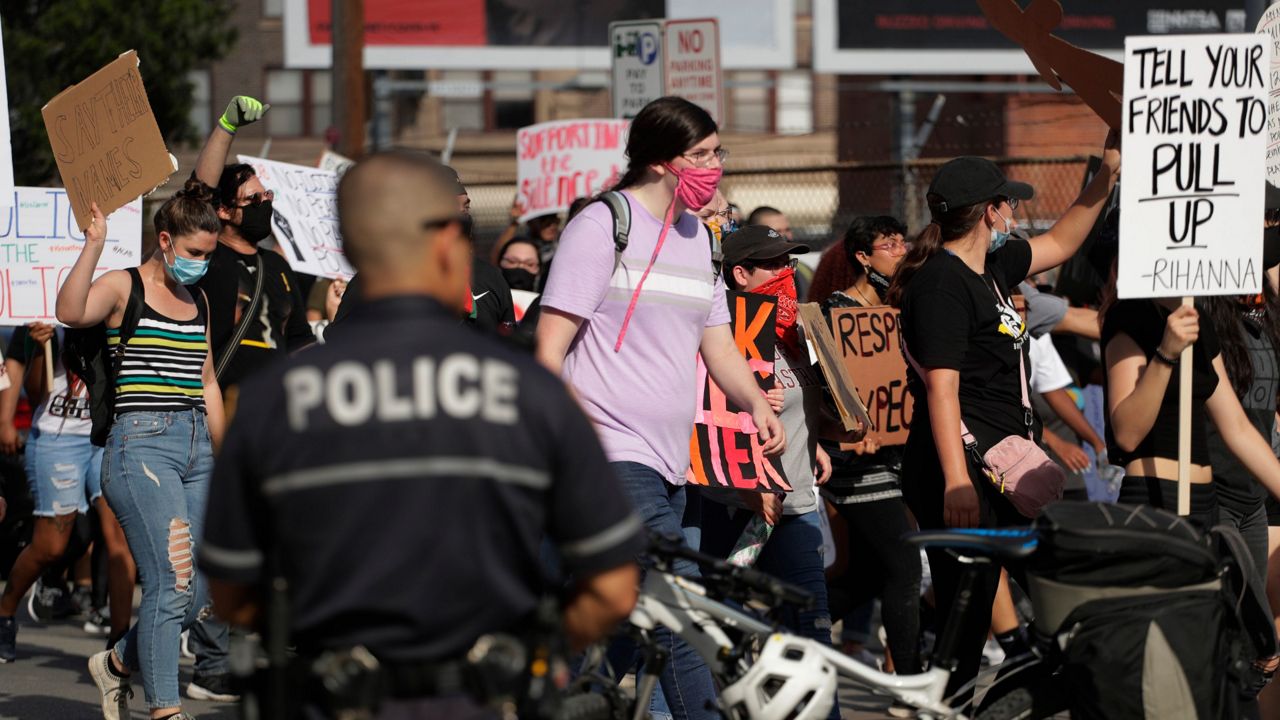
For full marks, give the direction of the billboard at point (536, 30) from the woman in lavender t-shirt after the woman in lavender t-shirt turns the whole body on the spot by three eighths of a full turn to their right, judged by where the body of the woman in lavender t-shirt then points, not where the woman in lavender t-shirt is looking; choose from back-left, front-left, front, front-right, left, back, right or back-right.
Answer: right

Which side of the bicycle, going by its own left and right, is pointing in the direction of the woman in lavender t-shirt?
right

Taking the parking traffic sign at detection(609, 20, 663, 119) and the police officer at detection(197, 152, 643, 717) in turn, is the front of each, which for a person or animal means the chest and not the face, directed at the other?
yes

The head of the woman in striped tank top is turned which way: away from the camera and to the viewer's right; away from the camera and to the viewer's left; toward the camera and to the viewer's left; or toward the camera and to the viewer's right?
toward the camera and to the viewer's right

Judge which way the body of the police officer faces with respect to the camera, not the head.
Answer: away from the camera

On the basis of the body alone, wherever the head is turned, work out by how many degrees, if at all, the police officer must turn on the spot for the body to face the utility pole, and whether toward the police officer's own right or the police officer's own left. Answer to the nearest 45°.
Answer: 0° — they already face it

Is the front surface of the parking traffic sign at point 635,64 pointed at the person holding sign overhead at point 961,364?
yes

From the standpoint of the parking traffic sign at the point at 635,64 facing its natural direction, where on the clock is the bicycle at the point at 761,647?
The bicycle is roughly at 12 o'clock from the parking traffic sign.

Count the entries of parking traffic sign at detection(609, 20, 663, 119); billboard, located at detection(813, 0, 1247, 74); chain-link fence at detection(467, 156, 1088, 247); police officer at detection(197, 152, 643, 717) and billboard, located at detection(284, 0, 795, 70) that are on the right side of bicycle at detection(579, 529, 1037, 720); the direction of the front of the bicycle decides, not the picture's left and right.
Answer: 4

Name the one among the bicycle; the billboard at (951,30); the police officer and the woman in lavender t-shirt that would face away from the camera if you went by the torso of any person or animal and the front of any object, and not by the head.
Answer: the police officer

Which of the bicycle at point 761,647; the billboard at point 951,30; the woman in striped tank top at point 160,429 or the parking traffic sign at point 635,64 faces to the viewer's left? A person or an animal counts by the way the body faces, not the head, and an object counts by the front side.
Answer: the bicycle

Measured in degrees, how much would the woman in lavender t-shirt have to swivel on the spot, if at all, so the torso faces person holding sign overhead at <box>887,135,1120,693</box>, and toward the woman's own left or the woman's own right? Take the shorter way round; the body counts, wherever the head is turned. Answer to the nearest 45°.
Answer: approximately 90° to the woman's own left

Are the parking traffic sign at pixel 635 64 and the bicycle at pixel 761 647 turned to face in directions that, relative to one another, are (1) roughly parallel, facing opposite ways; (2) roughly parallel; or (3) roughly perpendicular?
roughly perpendicular

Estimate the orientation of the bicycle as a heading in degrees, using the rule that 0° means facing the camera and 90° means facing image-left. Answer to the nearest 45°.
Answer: approximately 90°
